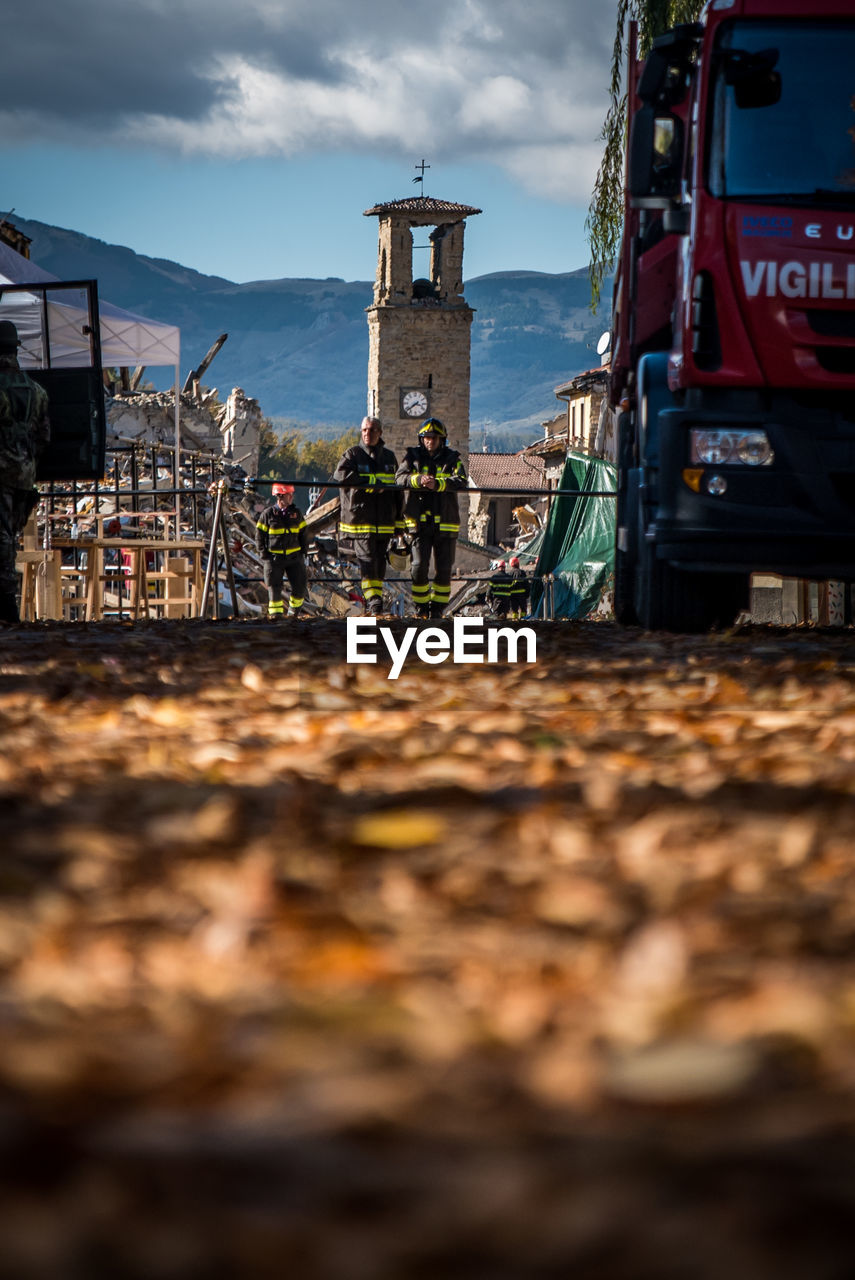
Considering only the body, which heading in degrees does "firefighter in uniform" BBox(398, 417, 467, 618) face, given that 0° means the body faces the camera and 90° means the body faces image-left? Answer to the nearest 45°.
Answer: approximately 0°

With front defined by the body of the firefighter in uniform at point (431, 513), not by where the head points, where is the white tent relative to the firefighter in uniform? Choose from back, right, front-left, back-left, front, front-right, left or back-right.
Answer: back-right

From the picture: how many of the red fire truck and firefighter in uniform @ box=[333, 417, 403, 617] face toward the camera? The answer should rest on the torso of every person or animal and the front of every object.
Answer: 2

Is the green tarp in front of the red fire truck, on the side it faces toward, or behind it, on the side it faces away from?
behind

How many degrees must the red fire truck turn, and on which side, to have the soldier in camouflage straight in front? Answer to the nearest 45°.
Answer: approximately 135° to its right

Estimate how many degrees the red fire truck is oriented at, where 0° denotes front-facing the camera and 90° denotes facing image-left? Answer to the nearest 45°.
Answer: approximately 0°
